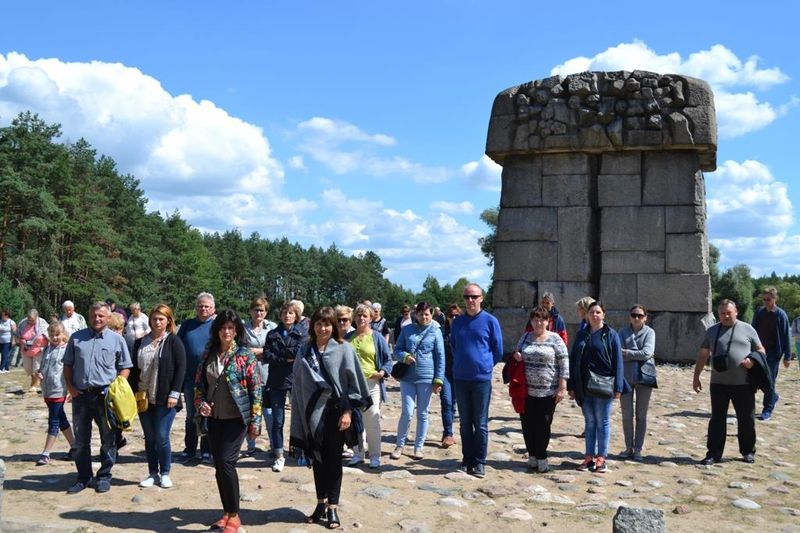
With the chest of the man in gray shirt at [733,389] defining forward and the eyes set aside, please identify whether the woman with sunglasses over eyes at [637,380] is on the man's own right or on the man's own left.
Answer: on the man's own right

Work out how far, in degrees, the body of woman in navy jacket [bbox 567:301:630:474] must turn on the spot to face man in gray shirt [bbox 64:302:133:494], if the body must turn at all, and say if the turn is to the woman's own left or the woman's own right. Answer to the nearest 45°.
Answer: approximately 45° to the woman's own right

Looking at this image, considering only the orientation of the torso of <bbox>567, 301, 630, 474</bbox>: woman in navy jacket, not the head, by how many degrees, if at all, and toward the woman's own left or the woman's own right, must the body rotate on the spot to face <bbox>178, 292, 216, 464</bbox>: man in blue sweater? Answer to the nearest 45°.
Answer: approximately 90° to the woman's own right

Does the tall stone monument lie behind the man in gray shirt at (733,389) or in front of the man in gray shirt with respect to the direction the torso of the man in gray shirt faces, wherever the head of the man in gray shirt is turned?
behind

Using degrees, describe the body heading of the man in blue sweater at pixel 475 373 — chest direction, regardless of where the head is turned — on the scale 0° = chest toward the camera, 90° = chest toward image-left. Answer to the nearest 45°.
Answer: approximately 0°

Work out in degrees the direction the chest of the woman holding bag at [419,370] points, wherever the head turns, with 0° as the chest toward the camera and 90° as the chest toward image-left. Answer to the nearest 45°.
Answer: approximately 0°

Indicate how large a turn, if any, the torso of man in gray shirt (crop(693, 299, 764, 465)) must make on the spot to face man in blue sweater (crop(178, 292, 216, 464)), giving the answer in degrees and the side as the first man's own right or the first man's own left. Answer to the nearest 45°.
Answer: approximately 45° to the first man's own right

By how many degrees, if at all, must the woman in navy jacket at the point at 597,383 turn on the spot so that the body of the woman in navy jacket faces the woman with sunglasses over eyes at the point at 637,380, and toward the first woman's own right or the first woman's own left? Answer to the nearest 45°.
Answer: approximately 135° to the first woman's own left
